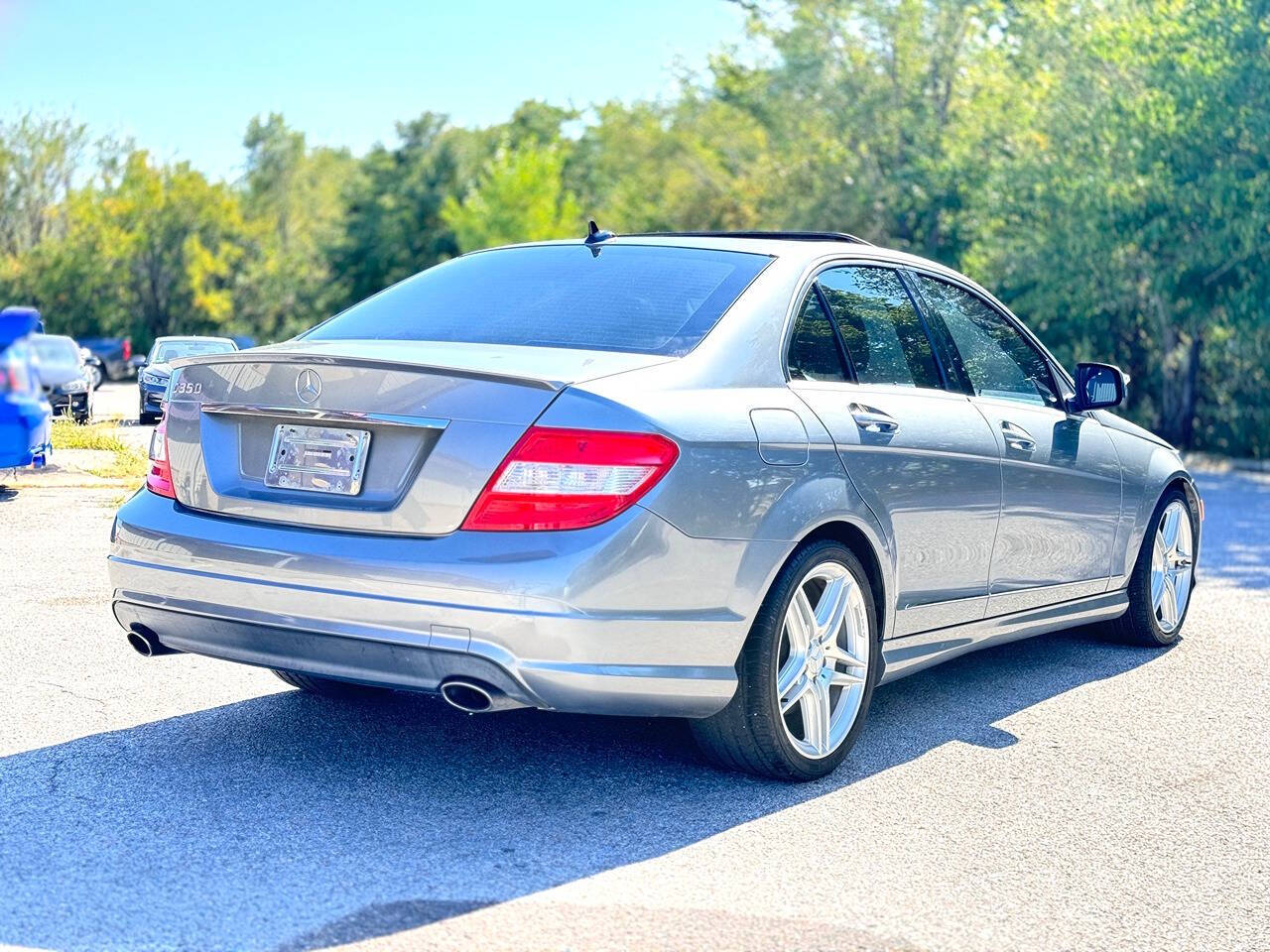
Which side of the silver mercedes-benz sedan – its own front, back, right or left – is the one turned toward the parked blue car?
left

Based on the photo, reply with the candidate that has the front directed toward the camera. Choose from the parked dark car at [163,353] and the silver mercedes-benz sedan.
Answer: the parked dark car

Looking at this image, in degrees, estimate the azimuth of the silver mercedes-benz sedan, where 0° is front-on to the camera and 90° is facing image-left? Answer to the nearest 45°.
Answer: approximately 225°

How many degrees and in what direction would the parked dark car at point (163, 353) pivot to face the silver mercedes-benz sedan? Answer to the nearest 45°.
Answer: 0° — it already faces it

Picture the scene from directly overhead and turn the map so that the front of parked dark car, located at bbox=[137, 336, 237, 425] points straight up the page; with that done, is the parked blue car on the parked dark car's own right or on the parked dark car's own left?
on the parked dark car's own right

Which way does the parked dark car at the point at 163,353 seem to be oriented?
toward the camera

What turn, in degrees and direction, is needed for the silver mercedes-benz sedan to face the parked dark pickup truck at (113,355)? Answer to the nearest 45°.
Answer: approximately 45° to its left

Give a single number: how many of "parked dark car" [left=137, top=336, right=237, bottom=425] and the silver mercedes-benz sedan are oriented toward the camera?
1
